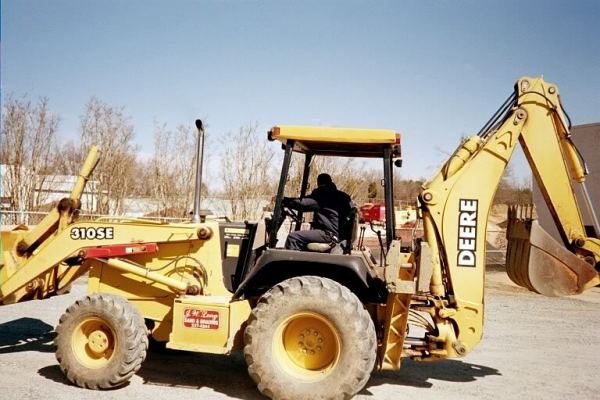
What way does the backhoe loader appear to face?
to the viewer's left
